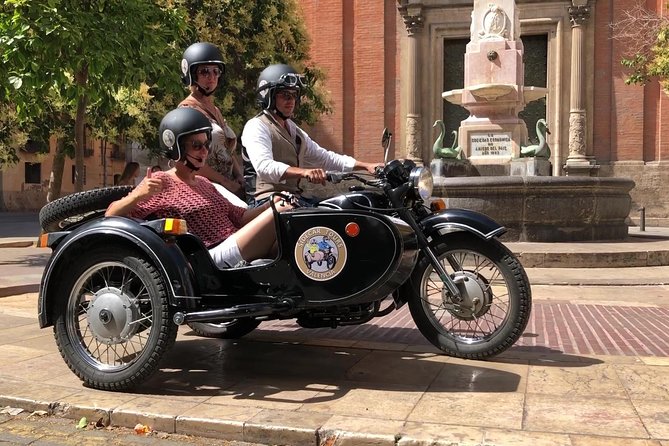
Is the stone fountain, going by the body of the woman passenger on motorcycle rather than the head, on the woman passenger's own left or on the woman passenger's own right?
on the woman passenger's own left

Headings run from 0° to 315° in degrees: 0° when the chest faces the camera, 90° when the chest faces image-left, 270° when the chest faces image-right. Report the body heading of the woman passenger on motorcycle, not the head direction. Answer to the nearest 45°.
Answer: approximately 315°

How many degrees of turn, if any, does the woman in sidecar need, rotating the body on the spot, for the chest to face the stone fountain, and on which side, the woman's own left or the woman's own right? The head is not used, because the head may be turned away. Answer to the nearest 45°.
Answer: approximately 90° to the woman's own left

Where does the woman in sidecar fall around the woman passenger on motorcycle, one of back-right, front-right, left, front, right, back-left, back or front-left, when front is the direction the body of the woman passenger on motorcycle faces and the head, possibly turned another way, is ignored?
front-right

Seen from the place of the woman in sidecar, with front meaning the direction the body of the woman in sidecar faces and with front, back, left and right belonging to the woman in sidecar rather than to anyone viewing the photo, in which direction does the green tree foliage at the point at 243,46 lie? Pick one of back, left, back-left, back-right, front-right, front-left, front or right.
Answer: back-left

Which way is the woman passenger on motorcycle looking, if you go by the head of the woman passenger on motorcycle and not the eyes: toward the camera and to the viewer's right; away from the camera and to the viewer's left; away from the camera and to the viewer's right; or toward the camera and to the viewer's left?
toward the camera and to the viewer's right

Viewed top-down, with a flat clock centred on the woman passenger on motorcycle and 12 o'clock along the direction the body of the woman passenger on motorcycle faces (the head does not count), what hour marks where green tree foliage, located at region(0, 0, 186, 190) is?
The green tree foliage is roughly at 7 o'clock from the woman passenger on motorcycle.

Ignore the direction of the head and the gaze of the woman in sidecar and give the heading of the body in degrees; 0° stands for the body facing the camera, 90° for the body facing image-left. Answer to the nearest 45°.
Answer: approximately 315°

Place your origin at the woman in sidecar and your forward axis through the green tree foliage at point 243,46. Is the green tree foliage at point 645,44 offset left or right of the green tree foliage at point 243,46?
right

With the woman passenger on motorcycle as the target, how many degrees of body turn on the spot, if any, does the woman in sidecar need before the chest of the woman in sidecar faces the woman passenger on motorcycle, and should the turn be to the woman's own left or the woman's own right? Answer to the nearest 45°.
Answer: approximately 135° to the woman's own left

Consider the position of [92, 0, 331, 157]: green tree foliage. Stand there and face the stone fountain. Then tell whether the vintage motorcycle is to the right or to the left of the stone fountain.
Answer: right
